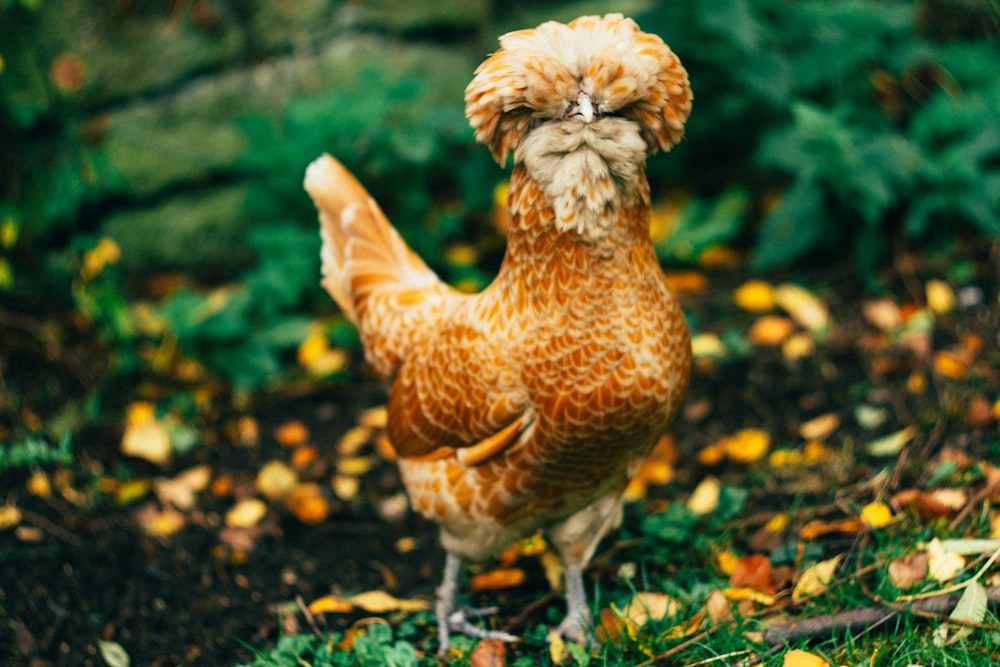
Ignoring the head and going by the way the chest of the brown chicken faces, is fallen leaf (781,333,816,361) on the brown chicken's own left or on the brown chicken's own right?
on the brown chicken's own left

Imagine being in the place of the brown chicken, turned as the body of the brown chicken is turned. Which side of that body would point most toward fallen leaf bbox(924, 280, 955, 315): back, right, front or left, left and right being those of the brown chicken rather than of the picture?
left

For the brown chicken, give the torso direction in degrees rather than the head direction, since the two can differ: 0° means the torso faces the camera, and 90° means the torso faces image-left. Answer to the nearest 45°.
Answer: approximately 315°

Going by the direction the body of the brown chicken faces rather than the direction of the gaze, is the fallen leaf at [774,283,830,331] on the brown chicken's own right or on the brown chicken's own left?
on the brown chicken's own left

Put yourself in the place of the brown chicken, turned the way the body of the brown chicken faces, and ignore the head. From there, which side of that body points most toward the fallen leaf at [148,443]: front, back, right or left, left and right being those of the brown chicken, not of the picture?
back

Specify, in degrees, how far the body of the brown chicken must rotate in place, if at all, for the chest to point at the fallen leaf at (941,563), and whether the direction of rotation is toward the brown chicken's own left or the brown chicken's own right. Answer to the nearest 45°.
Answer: approximately 45° to the brown chicken's own left
